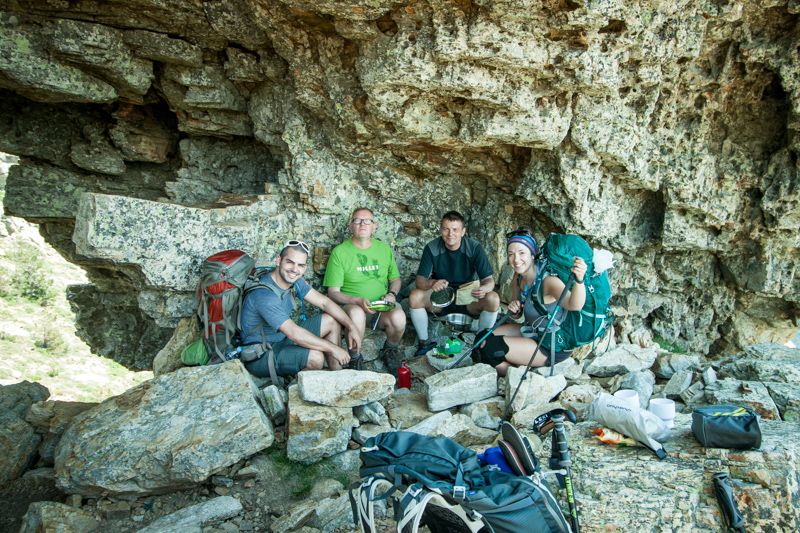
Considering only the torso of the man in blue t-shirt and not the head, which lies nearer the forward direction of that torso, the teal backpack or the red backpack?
the teal backpack

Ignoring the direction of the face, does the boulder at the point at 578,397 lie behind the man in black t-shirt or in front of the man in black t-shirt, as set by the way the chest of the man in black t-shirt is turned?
in front

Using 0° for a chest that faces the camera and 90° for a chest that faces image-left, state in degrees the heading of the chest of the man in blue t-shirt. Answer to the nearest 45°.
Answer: approximately 315°

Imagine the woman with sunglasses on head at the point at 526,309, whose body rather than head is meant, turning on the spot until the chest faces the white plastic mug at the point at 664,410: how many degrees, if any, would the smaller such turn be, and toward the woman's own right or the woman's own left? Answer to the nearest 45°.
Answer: approximately 90° to the woman's own left

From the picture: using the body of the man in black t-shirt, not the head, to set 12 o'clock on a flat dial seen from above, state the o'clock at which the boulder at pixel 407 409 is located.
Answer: The boulder is roughly at 12 o'clock from the man in black t-shirt.

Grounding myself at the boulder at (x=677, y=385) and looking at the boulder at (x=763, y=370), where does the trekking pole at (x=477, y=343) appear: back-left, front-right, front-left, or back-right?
back-left

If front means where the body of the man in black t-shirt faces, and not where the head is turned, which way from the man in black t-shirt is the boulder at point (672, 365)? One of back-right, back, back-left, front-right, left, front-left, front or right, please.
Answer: left

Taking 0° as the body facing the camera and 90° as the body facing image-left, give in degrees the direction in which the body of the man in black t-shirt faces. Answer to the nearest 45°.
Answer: approximately 0°

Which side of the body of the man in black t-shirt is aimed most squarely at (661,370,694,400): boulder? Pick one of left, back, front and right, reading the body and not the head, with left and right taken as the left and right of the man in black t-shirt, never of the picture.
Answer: left

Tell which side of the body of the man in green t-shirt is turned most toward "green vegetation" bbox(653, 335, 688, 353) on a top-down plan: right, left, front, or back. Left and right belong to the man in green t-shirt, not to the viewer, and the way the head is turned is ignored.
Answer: left

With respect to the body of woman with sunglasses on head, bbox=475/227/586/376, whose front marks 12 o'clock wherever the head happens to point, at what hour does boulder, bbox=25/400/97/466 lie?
The boulder is roughly at 1 o'clock from the woman with sunglasses on head.
